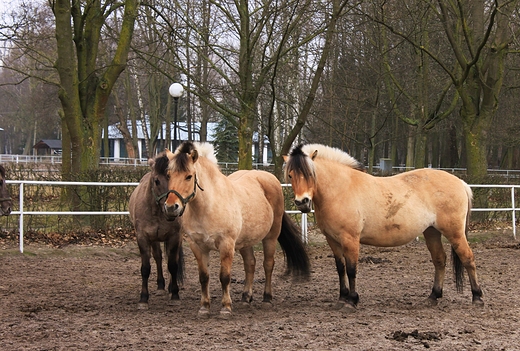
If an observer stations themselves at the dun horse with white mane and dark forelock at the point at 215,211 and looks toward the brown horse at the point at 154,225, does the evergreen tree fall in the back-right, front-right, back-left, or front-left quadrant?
front-right

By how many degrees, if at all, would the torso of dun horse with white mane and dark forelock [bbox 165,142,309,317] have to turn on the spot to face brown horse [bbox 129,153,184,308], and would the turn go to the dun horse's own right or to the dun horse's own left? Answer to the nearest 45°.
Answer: approximately 90° to the dun horse's own right

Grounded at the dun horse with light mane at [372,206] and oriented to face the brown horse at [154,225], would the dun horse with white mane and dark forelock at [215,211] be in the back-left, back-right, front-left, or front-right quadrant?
front-left

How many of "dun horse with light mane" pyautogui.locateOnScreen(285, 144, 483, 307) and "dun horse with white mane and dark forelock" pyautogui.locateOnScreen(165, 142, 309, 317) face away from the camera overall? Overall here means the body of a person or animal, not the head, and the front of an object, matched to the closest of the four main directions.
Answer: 0

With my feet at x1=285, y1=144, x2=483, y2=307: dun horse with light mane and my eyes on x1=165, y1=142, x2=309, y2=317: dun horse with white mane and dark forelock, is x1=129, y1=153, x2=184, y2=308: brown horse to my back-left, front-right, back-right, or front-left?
front-right

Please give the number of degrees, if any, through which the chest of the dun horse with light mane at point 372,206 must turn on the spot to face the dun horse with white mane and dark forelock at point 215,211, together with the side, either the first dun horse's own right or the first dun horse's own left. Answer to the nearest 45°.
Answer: approximately 45° to the first dun horse's own left

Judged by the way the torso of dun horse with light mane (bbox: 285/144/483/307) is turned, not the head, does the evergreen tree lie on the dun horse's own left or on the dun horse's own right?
on the dun horse's own right

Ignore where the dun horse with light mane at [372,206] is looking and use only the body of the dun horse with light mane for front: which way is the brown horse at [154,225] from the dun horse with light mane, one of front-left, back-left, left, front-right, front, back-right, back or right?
front

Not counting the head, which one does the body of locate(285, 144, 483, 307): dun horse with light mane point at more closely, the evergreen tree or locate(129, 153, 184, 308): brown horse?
the brown horse

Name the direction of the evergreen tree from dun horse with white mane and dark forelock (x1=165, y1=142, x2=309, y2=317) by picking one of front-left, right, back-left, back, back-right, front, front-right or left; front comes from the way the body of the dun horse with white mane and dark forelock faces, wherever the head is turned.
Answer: back-right

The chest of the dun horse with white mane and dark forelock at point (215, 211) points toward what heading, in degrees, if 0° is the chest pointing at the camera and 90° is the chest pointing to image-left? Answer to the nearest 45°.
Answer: approximately 45°

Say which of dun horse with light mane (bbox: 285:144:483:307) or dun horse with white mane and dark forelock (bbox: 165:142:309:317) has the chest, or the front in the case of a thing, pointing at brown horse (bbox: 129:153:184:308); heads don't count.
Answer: dun horse with light mane (bbox: 285:144:483:307)

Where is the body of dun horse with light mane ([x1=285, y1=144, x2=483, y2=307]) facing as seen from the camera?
to the viewer's left
